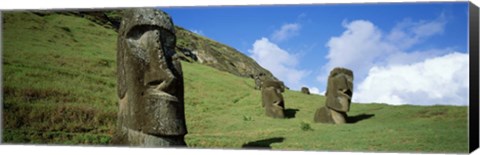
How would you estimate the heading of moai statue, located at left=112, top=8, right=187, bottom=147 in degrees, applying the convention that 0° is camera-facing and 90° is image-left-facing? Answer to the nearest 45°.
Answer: approximately 315°

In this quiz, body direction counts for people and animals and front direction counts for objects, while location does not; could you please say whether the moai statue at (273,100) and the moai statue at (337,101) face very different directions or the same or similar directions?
same or similar directions

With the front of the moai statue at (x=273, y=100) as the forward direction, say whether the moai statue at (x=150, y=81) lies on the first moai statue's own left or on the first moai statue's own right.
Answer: on the first moai statue's own right

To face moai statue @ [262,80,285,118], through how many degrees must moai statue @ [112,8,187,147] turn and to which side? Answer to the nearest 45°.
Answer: approximately 90° to its left

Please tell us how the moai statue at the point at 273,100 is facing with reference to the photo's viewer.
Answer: facing the viewer and to the right of the viewer
